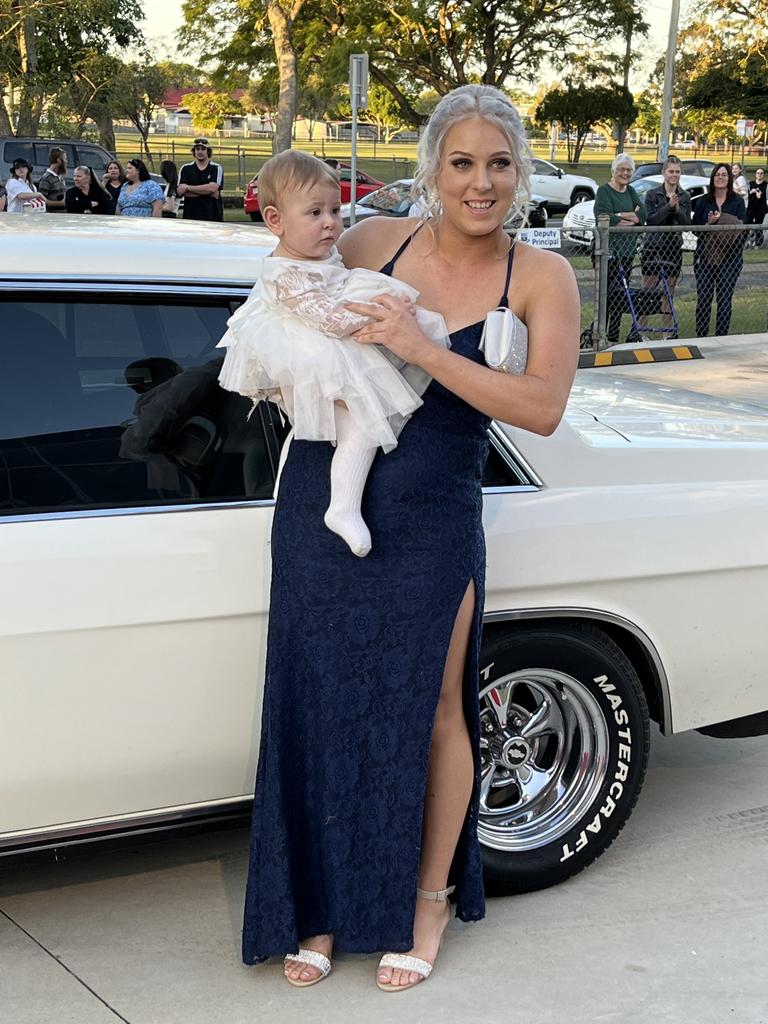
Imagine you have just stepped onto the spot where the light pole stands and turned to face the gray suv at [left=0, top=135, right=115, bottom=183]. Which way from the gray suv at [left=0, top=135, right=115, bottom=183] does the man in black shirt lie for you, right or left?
left

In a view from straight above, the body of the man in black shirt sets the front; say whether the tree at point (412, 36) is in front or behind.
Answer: behind

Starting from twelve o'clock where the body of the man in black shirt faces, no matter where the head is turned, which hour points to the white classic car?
The white classic car is roughly at 12 o'clock from the man in black shirt.

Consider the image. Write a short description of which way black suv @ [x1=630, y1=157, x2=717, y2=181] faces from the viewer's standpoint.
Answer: facing to the left of the viewer

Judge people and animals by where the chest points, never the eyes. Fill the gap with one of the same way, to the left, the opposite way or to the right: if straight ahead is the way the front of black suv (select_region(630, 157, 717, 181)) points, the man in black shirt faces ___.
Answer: to the left

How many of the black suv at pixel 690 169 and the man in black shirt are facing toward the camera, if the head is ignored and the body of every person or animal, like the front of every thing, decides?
1

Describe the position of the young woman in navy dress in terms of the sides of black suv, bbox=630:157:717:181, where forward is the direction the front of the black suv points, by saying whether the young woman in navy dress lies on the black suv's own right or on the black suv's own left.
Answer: on the black suv's own left
